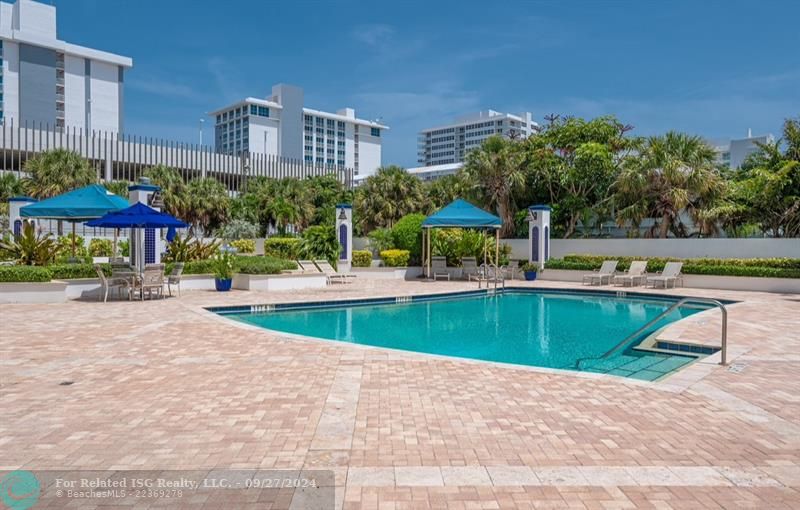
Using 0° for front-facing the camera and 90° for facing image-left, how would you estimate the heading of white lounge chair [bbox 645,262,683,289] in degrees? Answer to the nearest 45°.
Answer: approximately 45°

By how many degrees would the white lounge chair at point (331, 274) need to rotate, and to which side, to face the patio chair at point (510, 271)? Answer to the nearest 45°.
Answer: approximately 45° to its left

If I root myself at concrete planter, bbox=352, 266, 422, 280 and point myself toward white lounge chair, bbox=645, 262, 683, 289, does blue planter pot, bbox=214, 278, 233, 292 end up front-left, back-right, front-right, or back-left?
back-right

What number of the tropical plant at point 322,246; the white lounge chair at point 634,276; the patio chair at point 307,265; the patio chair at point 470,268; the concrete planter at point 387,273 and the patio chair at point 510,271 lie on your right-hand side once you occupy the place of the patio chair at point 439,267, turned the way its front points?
3

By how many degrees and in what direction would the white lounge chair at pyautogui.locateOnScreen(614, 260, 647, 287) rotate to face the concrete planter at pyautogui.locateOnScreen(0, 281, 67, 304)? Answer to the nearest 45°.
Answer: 0° — it already faces it
